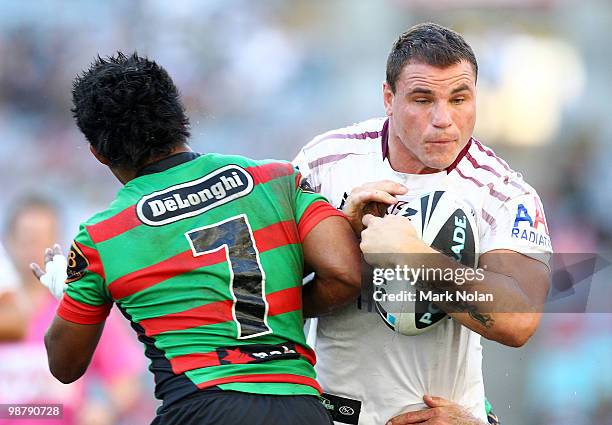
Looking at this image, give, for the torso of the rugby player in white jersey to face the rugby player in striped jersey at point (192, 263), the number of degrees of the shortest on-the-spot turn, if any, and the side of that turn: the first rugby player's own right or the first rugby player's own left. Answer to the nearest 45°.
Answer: approximately 45° to the first rugby player's own right

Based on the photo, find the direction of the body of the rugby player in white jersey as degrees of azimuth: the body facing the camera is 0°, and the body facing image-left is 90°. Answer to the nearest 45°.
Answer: approximately 0°
